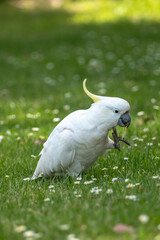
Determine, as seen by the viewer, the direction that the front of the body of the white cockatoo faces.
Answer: to the viewer's right
